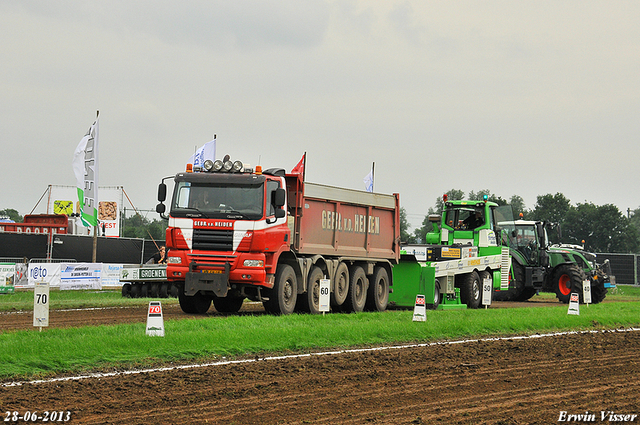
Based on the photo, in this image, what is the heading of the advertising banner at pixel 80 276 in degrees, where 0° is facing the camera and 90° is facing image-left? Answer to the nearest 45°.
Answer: approximately 0°

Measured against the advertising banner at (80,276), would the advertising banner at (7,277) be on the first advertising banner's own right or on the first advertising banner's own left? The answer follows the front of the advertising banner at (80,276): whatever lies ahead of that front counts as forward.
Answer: on the first advertising banner's own right

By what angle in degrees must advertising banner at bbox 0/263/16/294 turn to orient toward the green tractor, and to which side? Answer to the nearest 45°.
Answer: approximately 45° to its left

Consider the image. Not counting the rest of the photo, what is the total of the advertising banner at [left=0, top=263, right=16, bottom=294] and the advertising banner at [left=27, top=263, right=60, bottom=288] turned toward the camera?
2

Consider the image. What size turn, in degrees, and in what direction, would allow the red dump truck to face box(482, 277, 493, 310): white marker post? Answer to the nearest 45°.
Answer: approximately 180°

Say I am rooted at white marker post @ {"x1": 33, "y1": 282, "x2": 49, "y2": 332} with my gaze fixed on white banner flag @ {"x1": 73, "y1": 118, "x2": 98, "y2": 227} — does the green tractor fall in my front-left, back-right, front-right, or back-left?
front-right

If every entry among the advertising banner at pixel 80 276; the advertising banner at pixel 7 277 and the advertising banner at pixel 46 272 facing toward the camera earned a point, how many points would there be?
3

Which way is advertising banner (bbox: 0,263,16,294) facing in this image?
toward the camera

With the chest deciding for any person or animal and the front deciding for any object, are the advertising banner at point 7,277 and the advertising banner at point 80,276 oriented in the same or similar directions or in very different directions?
same or similar directions

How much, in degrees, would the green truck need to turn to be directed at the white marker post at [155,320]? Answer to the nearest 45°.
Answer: approximately 45° to its left

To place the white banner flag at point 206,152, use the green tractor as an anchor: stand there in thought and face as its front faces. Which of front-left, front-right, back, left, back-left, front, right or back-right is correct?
back-right

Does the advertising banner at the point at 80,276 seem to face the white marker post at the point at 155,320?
yes

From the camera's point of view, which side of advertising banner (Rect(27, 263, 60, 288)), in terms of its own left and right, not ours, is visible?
front

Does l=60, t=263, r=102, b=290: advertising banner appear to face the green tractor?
no

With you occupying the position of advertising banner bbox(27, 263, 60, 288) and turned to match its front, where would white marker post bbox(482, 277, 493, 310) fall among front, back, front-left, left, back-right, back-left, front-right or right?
front-left
